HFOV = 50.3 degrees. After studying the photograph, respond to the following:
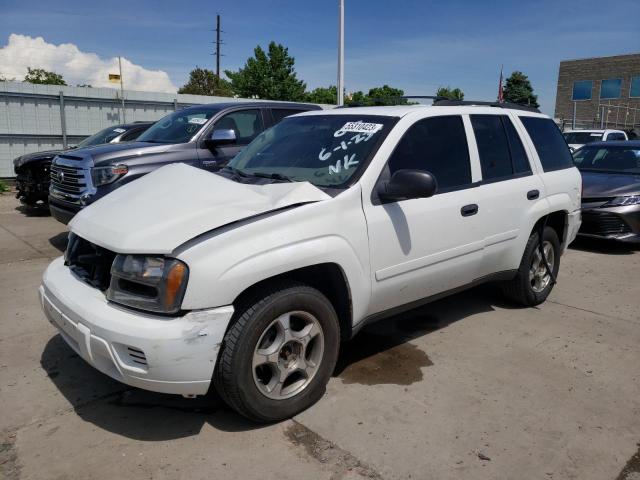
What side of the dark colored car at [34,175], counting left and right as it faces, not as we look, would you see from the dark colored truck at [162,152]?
left

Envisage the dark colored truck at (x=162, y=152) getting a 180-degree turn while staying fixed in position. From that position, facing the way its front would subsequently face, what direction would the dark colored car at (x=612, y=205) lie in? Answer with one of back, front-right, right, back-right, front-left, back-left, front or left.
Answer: front-right

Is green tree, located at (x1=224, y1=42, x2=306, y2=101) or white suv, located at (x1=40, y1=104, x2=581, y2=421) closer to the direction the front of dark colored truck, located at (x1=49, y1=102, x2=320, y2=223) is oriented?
the white suv

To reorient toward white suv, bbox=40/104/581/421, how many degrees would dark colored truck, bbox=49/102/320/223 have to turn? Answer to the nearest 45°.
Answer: approximately 45° to its left

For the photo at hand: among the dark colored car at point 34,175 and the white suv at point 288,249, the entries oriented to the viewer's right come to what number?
0

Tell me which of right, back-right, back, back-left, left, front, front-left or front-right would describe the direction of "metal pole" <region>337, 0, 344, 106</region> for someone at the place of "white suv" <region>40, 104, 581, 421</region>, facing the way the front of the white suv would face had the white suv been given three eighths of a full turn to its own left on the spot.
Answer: left

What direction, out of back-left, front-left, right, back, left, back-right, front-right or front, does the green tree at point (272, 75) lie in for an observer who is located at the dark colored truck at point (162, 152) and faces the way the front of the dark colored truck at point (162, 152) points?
back-right

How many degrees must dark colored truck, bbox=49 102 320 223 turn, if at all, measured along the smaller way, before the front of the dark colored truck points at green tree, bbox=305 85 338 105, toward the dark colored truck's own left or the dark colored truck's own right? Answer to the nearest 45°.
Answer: approximately 135° to the dark colored truck's own right

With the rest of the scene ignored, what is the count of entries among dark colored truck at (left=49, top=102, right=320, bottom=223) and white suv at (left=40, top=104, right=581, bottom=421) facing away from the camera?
0

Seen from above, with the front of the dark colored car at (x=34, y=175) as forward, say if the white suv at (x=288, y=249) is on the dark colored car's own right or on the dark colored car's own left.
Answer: on the dark colored car's own left
